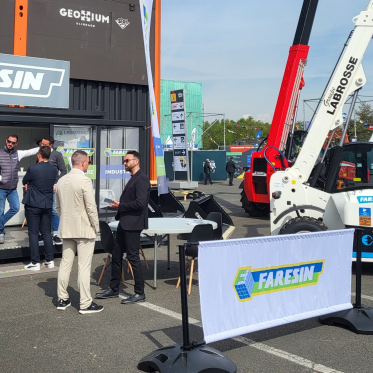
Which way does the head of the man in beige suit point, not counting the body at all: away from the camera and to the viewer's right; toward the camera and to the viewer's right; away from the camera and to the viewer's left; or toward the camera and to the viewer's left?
away from the camera and to the viewer's right

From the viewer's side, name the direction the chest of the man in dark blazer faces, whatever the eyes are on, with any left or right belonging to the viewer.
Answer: facing to the left of the viewer

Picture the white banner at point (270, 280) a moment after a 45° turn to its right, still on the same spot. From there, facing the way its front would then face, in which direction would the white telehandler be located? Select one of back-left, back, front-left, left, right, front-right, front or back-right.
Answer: back

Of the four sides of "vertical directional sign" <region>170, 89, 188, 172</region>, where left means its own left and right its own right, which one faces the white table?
front

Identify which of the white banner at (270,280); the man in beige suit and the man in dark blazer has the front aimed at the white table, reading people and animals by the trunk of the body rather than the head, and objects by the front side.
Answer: the man in beige suit

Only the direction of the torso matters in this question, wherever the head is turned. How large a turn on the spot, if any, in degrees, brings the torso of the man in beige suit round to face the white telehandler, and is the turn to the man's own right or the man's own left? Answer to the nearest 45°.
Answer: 0° — they already face it

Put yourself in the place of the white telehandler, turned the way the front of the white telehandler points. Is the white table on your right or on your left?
on your right

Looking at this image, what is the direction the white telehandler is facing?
to the viewer's right

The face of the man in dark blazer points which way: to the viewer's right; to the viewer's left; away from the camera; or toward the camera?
to the viewer's left
